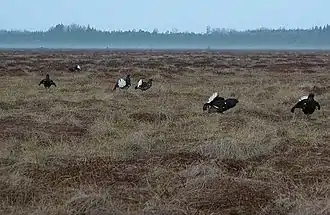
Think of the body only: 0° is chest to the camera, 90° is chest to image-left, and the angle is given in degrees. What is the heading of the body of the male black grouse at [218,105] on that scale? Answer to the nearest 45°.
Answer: approximately 270°
